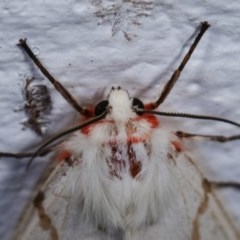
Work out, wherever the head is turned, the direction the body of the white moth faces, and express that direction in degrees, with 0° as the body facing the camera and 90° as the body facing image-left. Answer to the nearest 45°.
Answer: approximately 180°
